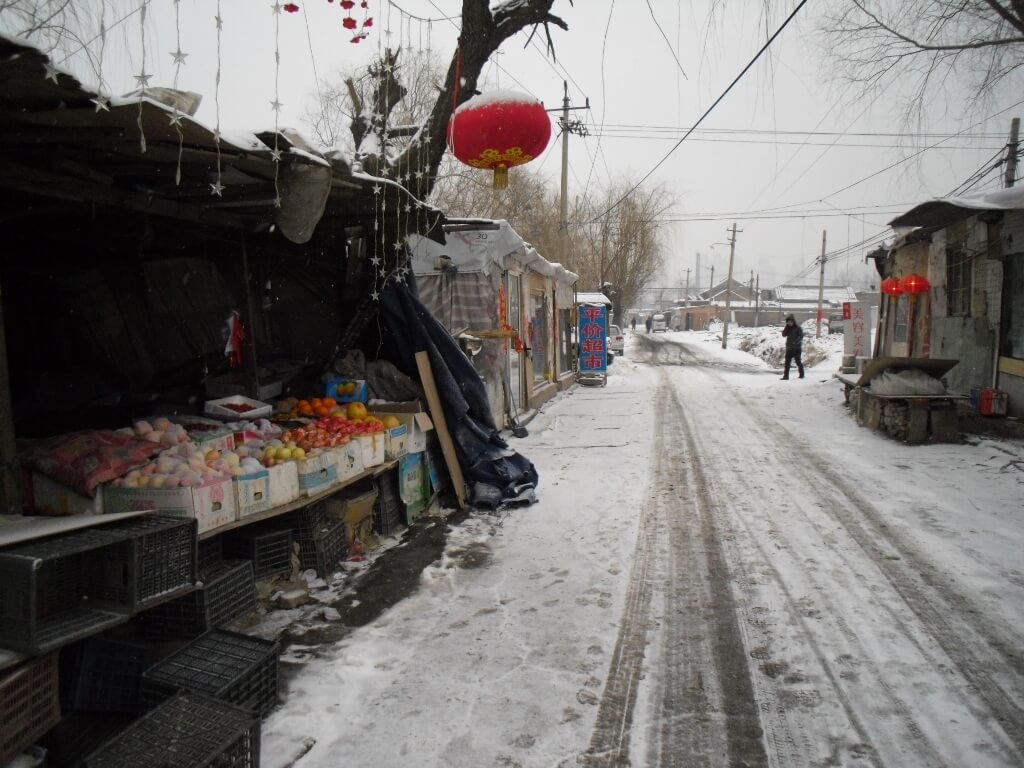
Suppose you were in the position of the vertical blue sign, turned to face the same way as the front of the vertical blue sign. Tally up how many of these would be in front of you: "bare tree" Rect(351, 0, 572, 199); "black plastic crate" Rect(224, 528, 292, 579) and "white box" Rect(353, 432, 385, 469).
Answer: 3

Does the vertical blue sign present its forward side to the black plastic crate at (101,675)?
yes

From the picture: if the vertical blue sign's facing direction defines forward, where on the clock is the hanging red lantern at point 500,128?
The hanging red lantern is roughly at 12 o'clock from the vertical blue sign.

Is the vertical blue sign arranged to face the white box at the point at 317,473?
yes

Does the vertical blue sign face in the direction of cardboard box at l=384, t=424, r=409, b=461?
yes

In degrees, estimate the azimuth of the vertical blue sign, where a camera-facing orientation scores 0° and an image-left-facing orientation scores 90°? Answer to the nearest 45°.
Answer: approximately 0°

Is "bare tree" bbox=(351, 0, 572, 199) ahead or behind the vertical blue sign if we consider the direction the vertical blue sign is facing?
ahead

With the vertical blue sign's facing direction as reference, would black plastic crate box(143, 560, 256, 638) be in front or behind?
in front
